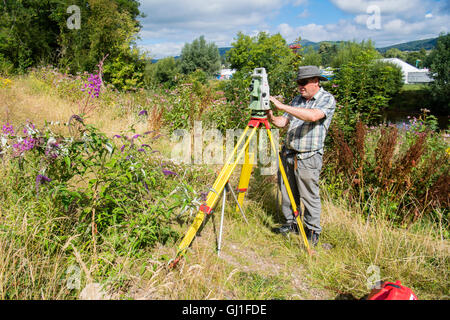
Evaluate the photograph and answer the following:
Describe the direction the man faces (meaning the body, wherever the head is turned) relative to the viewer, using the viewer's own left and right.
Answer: facing the viewer and to the left of the viewer

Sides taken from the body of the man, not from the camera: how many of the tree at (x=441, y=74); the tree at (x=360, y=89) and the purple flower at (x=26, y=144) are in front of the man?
1

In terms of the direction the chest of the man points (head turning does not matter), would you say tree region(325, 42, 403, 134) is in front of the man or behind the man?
behind

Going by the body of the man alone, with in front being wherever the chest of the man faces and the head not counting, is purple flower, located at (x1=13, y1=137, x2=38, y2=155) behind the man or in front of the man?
in front

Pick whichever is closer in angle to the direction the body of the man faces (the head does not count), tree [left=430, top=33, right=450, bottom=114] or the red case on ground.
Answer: the red case on ground

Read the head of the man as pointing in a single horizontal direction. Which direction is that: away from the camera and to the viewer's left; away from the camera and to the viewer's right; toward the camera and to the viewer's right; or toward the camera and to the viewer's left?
toward the camera and to the viewer's left

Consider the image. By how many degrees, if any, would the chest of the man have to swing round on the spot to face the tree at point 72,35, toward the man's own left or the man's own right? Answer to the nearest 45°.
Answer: approximately 90° to the man's own right

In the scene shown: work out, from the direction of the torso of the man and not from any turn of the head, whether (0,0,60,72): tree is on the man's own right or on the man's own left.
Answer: on the man's own right
